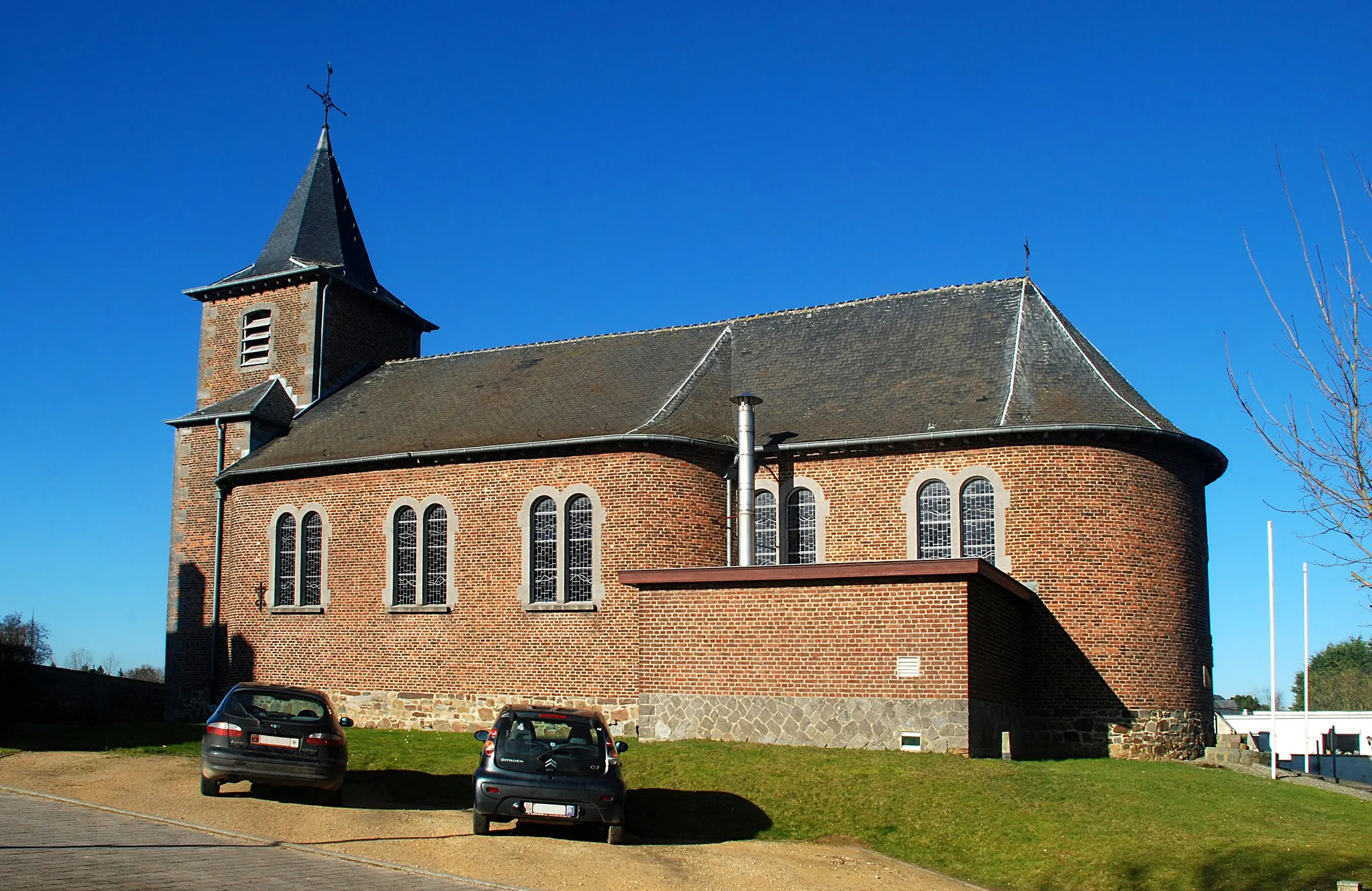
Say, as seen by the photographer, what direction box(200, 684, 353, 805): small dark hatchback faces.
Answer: facing away from the viewer

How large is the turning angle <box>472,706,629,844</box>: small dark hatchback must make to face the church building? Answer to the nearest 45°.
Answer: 0° — it already faces it

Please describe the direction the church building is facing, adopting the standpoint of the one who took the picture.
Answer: facing away from the viewer and to the left of the viewer

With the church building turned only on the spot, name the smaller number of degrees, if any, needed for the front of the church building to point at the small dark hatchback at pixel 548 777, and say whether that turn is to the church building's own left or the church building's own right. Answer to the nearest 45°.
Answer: approximately 135° to the church building's own left

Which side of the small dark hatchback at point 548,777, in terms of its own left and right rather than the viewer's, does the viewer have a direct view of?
back

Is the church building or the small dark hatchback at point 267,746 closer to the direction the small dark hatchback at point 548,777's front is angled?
the church building

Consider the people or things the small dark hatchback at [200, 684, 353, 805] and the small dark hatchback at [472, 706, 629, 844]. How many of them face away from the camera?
2

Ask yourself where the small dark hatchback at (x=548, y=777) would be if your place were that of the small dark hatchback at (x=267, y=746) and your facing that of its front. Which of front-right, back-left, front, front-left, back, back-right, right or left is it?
back-right
